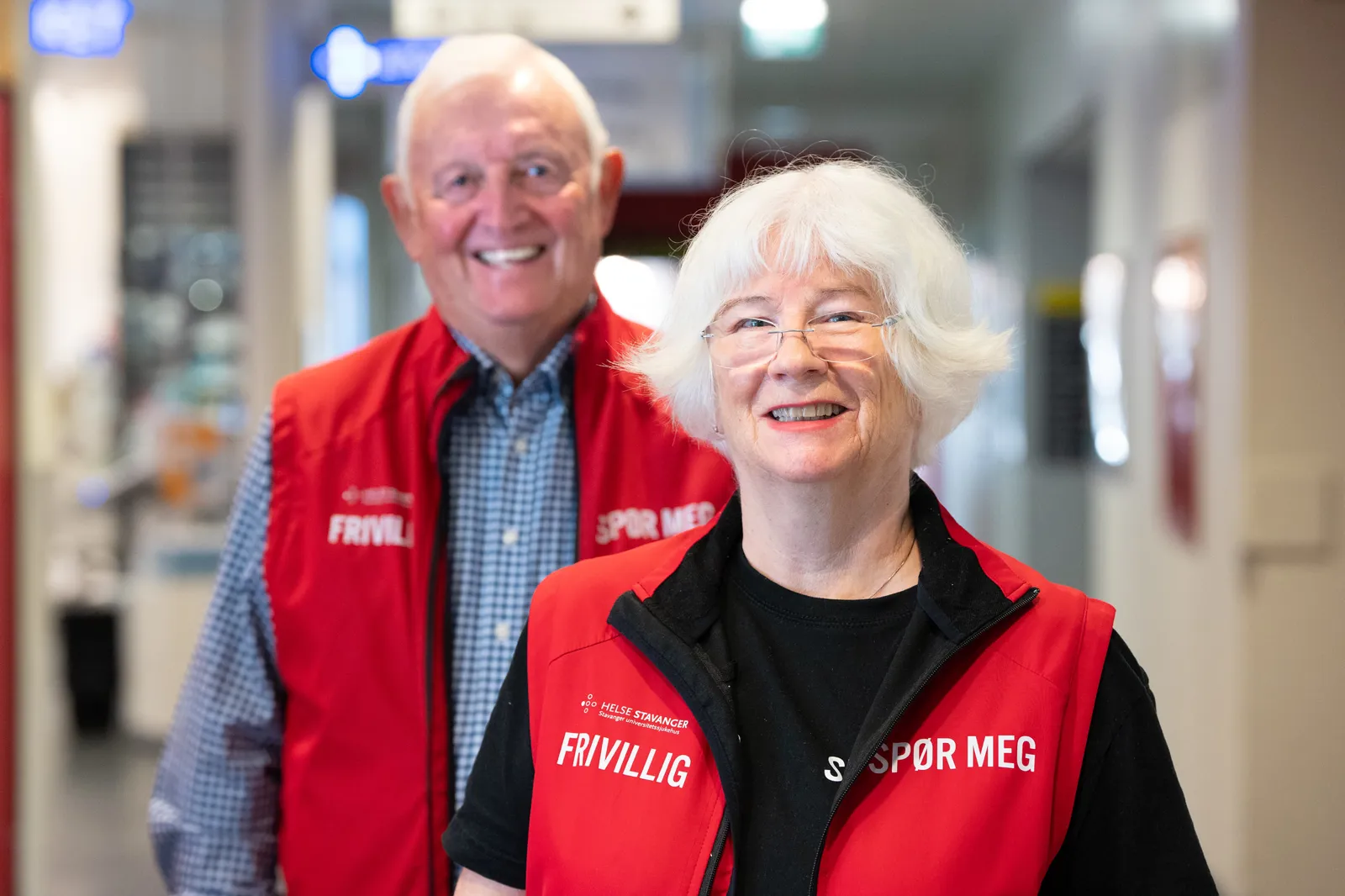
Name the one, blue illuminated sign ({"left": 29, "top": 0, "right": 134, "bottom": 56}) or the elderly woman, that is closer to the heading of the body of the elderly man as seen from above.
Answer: the elderly woman

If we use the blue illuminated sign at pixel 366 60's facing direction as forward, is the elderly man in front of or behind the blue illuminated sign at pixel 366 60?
in front

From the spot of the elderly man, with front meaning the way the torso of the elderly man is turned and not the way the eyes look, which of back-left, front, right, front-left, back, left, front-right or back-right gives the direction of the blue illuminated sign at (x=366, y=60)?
back

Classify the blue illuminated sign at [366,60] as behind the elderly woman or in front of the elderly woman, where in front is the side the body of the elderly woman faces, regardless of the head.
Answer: behind

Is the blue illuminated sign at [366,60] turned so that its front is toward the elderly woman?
yes

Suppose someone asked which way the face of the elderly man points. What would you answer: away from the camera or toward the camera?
toward the camera

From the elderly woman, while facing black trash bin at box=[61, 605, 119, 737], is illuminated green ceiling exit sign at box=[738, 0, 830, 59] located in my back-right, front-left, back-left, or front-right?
front-right

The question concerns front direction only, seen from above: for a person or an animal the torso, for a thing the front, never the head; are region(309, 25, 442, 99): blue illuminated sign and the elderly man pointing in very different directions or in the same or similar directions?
same or similar directions

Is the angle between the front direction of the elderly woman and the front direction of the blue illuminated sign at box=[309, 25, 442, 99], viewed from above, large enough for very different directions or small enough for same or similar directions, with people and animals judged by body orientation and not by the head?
same or similar directions

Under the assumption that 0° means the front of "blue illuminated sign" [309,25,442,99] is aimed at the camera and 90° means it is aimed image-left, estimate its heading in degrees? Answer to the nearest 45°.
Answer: approximately 0°

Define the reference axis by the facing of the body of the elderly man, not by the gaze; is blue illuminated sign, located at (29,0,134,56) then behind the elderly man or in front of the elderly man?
behind

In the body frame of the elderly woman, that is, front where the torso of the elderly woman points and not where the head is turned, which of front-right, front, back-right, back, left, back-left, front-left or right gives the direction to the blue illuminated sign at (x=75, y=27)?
back-right

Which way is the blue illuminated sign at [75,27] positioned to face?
toward the camera
